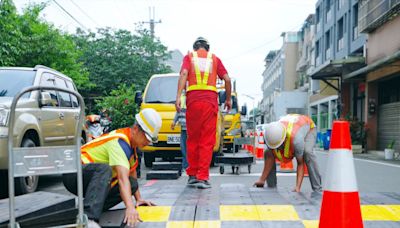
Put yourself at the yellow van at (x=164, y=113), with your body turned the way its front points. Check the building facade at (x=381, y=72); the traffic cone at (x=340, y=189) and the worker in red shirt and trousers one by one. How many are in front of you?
2

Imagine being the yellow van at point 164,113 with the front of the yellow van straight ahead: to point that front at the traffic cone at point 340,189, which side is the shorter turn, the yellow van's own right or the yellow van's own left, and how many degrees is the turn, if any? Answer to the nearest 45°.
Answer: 0° — it already faces it

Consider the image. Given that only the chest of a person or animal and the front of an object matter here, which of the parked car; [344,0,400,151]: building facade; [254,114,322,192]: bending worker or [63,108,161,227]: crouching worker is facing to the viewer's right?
[63,108,161,227]: crouching worker

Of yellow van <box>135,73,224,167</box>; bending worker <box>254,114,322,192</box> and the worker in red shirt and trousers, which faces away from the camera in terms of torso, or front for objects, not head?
the worker in red shirt and trousers

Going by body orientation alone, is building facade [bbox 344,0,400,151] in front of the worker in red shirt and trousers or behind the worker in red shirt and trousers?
in front

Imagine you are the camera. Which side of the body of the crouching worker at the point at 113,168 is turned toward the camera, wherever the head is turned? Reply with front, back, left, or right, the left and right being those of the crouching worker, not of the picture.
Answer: right

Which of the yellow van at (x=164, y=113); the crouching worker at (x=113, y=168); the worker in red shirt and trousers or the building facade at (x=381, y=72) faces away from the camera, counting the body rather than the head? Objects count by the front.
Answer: the worker in red shirt and trousers

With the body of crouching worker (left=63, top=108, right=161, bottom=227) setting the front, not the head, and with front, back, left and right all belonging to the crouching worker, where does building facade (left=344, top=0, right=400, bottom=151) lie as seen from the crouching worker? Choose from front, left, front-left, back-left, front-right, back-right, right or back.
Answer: front-left

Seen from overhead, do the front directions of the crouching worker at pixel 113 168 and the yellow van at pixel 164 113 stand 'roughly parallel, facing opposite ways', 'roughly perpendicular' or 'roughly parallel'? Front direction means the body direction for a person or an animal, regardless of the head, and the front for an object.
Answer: roughly perpendicular

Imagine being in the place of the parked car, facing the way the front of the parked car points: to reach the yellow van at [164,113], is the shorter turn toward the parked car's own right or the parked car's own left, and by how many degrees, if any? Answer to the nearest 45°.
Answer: approximately 180°

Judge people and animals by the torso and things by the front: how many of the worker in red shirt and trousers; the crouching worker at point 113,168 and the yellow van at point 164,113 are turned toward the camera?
1

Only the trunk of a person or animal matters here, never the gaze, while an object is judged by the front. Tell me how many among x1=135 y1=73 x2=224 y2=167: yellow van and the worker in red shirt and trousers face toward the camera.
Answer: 1

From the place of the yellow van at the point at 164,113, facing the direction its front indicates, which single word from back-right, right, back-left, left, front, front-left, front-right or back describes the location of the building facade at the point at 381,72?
back-left
